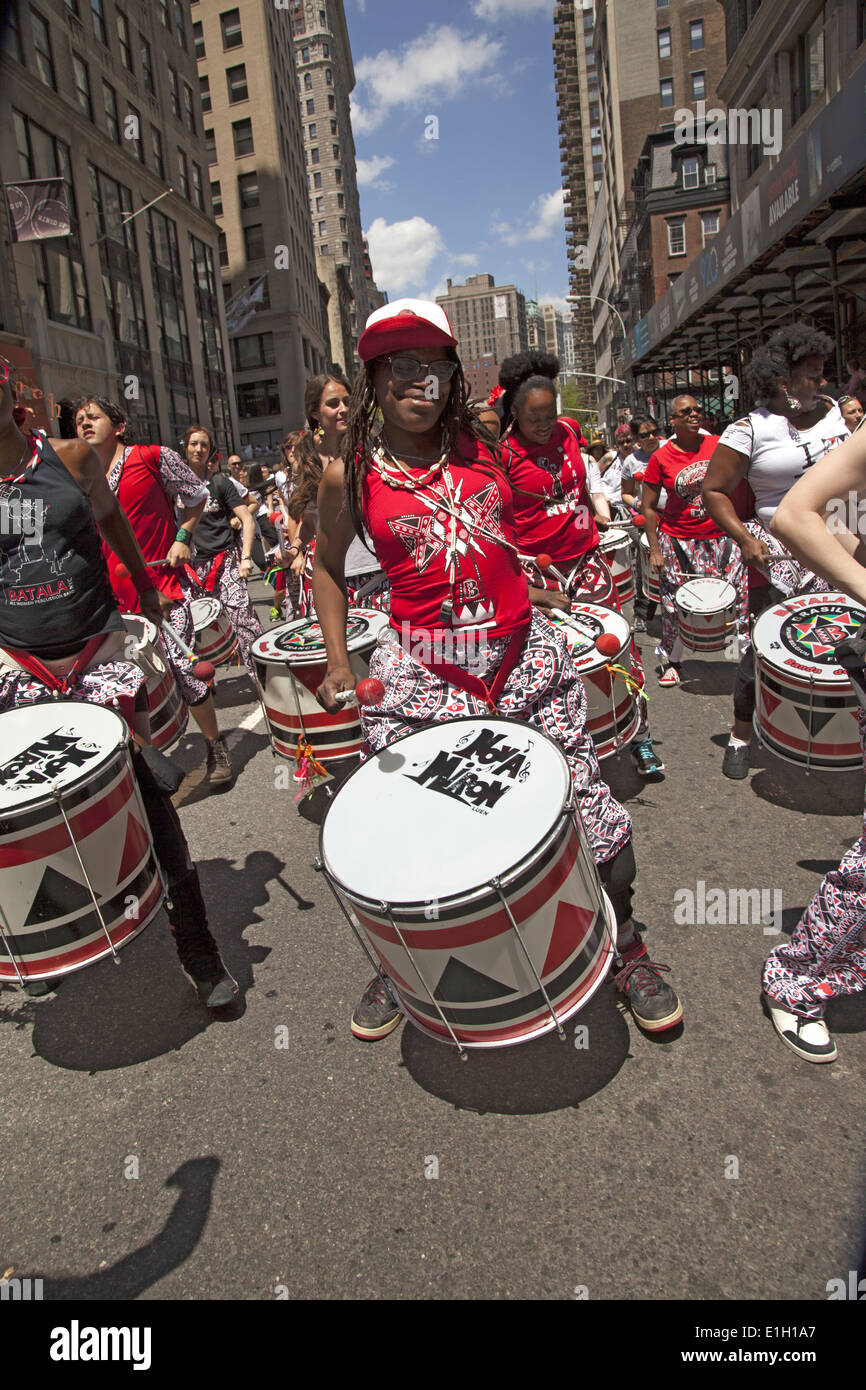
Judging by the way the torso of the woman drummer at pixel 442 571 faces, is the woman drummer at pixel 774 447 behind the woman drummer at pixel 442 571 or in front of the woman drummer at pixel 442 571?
behind

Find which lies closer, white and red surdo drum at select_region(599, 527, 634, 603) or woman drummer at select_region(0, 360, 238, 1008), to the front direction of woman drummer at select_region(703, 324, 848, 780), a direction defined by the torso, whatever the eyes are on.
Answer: the woman drummer

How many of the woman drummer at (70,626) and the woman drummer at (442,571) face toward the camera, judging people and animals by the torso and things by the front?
2
